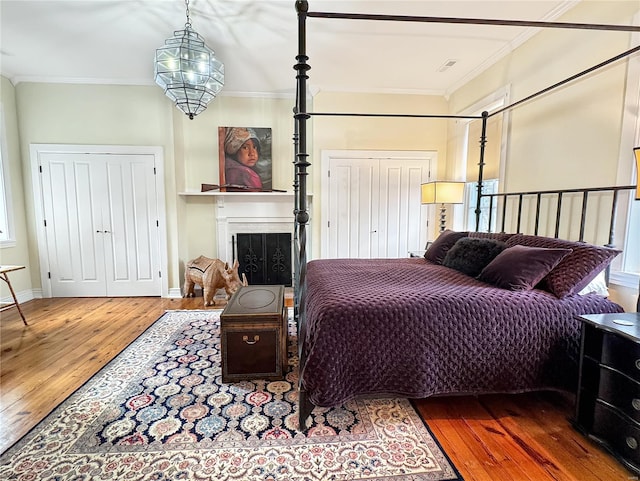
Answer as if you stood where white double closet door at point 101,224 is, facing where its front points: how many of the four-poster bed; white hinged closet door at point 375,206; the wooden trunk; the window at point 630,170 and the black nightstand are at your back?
0

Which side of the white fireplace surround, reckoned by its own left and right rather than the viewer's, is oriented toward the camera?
front

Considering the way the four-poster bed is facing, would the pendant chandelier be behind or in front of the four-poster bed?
in front

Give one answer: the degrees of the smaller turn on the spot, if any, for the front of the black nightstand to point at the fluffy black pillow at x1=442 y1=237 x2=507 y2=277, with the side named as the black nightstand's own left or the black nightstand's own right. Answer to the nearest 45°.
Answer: approximately 90° to the black nightstand's own right

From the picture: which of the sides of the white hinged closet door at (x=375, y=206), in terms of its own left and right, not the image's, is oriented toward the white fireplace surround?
right

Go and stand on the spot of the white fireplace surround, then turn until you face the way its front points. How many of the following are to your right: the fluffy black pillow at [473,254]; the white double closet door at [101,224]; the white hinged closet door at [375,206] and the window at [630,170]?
1

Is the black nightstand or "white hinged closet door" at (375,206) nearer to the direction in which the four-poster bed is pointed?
the white hinged closet door

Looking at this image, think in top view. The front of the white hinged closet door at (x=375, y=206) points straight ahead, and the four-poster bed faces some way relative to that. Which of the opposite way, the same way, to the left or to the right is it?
to the right

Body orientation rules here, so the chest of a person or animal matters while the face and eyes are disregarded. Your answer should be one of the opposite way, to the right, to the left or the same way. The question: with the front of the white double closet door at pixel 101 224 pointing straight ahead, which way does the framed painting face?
the same way

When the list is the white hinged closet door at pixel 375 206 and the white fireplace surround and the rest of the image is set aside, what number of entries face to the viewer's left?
0

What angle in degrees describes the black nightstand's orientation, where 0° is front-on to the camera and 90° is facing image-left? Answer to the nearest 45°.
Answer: approximately 45°

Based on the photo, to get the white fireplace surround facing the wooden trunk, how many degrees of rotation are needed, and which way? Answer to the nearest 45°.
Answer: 0° — it already faces it

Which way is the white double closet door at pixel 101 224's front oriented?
toward the camera

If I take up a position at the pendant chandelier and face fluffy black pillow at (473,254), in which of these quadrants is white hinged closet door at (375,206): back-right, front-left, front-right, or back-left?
front-left

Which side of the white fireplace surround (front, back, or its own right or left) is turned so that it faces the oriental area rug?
front

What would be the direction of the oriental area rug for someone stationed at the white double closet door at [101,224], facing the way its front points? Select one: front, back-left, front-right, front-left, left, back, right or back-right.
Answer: front

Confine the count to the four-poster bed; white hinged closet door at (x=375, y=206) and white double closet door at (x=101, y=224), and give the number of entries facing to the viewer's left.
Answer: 1

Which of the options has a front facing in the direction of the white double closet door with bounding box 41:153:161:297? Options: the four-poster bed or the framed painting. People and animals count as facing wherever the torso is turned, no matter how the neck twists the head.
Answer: the four-poster bed

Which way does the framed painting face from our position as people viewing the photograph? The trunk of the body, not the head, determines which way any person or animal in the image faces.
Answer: facing the viewer

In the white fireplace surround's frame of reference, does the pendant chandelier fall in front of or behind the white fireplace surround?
in front

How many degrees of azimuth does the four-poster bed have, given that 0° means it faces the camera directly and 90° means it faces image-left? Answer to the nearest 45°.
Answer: approximately 90°

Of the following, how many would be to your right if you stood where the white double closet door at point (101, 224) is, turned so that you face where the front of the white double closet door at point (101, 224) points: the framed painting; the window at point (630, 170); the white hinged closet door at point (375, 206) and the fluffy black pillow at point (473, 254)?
0

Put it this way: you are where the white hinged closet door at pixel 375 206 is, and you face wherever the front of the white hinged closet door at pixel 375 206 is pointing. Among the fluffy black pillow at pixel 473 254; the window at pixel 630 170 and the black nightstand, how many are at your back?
0
